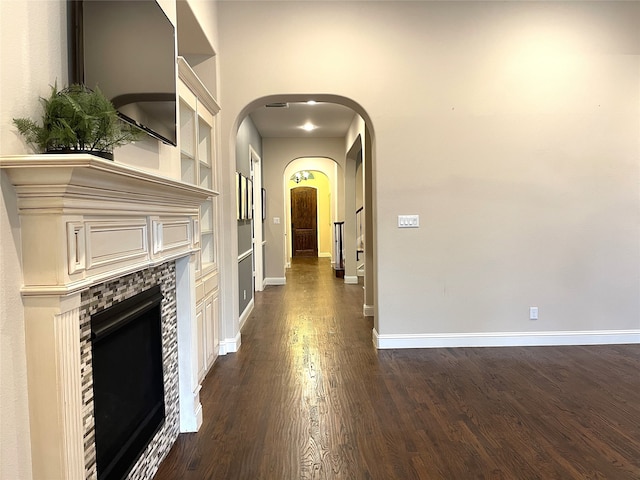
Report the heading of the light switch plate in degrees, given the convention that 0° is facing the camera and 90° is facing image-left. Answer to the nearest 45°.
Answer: approximately 0°

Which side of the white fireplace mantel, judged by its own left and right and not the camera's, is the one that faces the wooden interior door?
left

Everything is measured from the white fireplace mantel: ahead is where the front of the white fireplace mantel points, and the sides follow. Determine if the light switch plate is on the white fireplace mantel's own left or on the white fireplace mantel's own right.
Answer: on the white fireplace mantel's own left

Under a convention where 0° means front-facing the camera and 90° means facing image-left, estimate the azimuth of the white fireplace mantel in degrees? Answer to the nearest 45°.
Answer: approximately 315°

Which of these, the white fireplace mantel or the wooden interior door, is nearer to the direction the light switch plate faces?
the white fireplace mantel

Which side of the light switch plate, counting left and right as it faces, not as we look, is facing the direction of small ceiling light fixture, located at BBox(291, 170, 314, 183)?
back

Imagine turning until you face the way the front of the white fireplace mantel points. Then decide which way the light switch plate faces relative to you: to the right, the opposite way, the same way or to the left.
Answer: to the right

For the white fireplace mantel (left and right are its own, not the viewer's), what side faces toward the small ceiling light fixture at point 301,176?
left
